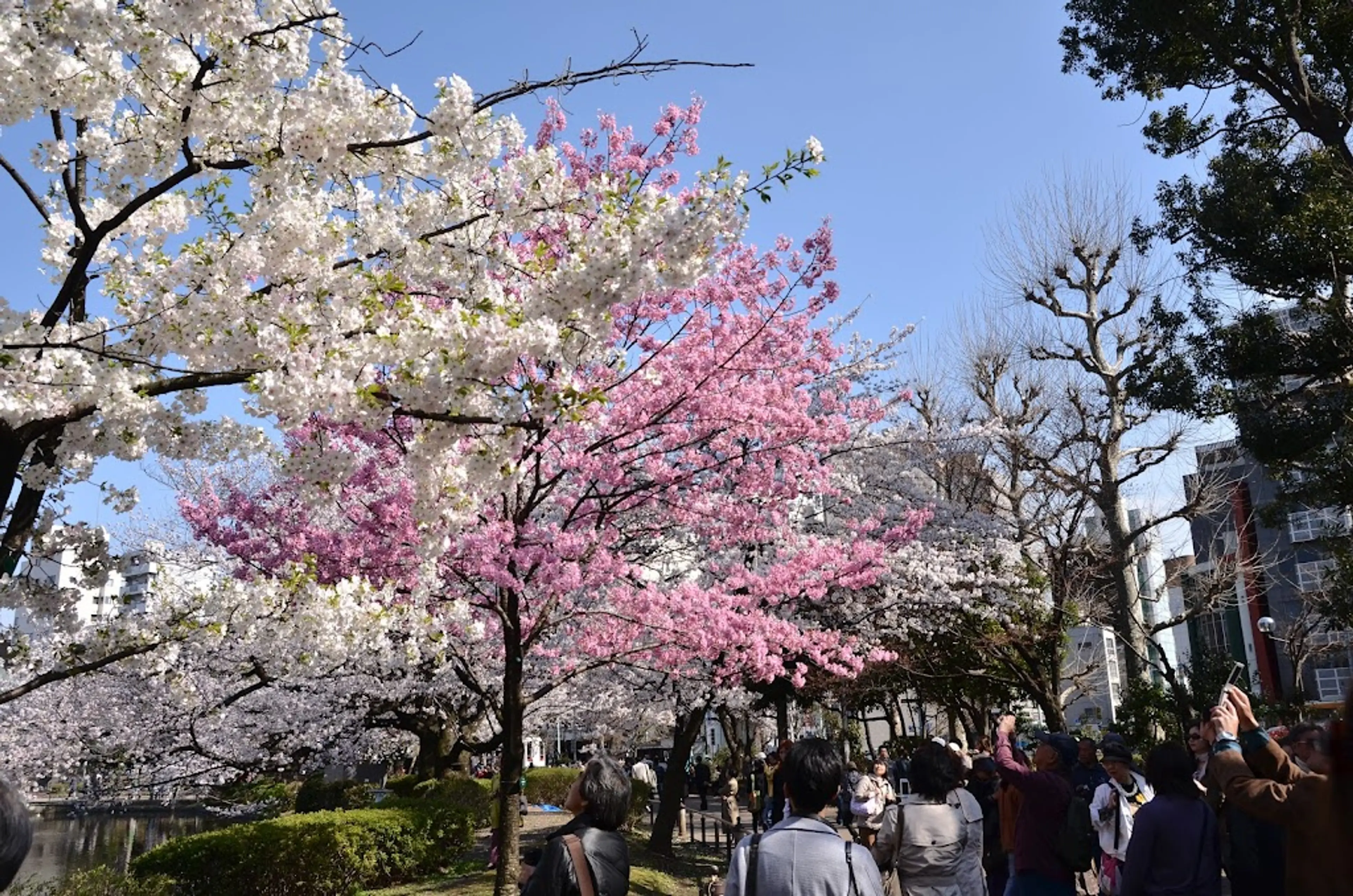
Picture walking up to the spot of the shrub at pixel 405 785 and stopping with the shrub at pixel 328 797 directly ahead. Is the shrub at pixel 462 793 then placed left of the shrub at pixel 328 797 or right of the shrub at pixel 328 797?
left

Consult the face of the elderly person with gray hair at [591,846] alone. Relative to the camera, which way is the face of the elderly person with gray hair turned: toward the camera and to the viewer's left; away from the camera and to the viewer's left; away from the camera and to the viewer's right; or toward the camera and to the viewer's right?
away from the camera and to the viewer's left

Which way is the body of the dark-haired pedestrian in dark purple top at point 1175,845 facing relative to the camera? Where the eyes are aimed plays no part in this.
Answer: away from the camera

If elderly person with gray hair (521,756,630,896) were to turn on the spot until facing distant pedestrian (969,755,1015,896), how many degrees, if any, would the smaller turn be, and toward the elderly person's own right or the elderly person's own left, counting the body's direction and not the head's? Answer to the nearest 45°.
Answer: approximately 90° to the elderly person's own right

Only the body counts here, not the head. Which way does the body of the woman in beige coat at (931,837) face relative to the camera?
away from the camera

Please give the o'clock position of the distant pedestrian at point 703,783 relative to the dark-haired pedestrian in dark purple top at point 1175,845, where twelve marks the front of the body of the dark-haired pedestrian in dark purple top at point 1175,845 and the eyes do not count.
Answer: the distant pedestrian at point 703,783 is roughly at 11 o'clock from the dark-haired pedestrian in dark purple top at point 1175,845.

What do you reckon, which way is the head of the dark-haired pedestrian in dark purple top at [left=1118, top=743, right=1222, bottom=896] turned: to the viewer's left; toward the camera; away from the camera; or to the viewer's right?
away from the camera

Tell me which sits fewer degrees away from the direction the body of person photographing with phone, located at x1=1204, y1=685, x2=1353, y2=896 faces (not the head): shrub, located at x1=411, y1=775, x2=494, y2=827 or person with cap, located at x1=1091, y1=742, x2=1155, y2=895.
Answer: the shrub
